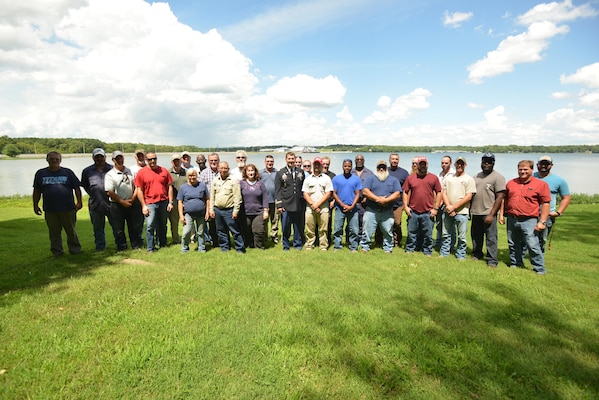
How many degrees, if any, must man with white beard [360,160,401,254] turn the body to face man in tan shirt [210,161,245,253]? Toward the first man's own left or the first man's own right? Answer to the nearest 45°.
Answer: approximately 90° to the first man's own right

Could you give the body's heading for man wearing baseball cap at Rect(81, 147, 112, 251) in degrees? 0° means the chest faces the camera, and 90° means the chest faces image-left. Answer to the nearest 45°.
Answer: approximately 0°

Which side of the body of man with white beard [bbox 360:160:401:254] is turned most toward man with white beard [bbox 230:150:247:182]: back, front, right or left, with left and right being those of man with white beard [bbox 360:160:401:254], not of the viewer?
right

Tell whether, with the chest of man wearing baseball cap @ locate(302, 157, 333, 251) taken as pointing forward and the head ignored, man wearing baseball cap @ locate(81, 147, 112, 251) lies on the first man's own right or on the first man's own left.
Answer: on the first man's own right

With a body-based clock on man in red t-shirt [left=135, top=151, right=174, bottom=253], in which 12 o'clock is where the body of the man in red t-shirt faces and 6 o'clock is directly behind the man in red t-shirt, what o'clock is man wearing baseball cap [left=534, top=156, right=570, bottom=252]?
The man wearing baseball cap is roughly at 10 o'clock from the man in red t-shirt.

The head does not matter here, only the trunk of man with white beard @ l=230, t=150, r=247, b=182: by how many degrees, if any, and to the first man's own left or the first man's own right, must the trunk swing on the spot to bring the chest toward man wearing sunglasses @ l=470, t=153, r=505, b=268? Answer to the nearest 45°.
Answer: approximately 45° to the first man's own left

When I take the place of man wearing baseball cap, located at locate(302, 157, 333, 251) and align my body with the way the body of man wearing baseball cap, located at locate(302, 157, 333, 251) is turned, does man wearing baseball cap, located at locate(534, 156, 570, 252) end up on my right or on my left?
on my left

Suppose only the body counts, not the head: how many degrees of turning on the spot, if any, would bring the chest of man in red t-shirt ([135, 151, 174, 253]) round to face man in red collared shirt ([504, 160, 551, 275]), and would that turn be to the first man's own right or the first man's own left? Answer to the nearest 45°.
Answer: approximately 45° to the first man's own left

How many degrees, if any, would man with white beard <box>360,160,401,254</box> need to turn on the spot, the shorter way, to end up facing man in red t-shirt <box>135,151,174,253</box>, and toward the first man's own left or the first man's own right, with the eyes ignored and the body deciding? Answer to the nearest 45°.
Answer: approximately 90° to the first man's own right

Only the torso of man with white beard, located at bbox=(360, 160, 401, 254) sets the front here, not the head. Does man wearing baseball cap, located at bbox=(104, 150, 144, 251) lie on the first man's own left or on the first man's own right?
on the first man's own right
